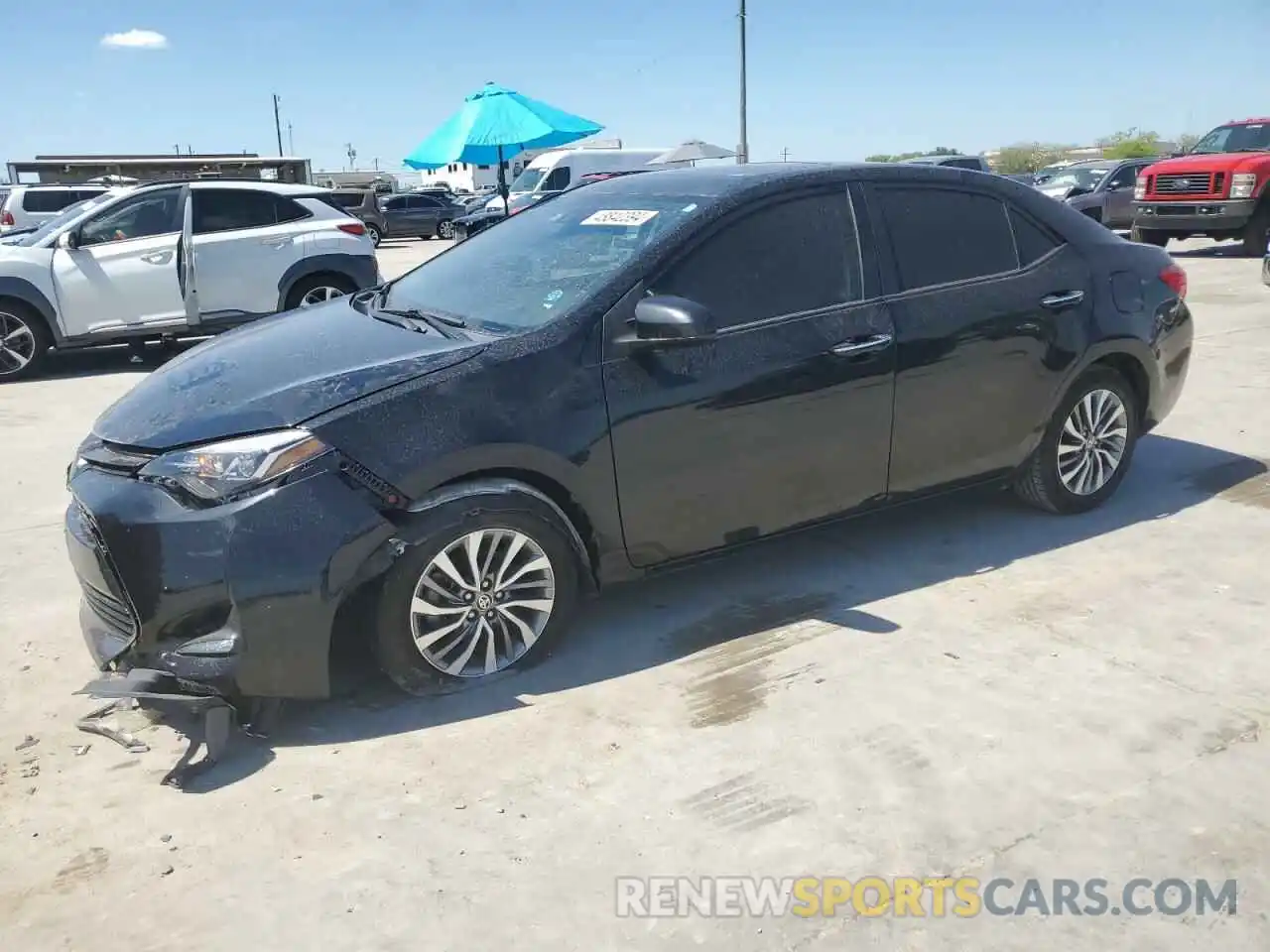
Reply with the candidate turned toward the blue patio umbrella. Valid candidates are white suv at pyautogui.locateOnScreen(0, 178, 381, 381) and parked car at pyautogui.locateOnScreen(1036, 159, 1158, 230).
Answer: the parked car

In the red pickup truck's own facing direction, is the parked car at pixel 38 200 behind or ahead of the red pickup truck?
ahead

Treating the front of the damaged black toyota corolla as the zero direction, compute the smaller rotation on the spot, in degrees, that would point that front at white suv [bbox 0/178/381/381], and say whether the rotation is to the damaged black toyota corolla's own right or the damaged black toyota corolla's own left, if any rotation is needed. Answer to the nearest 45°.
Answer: approximately 90° to the damaged black toyota corolla's own right

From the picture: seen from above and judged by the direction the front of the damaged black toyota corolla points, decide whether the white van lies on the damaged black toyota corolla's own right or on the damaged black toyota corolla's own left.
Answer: on the damaged black toyota corolla's own right

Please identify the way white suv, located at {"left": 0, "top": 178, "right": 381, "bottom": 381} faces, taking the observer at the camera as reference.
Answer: facing to the left of the viewer

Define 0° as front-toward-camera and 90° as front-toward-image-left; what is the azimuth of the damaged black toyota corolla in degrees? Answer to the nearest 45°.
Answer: approximately 45°

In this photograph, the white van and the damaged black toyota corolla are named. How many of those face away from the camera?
0

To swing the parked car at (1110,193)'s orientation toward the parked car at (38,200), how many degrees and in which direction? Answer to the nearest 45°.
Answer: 0° — it already faces it

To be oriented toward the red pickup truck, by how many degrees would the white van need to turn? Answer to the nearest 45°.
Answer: approximately 90° to its left
